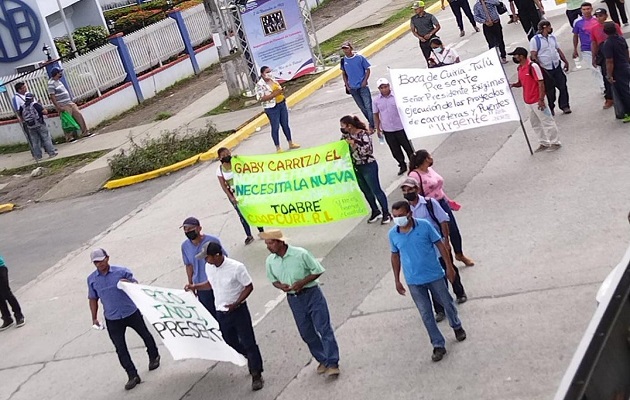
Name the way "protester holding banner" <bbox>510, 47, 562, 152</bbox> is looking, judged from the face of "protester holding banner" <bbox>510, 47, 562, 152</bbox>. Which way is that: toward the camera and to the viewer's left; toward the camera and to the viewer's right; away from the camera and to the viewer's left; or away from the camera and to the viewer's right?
toward the camera and to the viewer's left

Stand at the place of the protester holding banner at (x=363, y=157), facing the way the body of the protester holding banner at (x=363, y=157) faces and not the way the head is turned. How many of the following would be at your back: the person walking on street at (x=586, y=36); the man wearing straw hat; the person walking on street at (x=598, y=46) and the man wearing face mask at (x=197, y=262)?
2

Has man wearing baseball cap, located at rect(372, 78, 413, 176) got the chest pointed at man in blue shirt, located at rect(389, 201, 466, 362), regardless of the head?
yes

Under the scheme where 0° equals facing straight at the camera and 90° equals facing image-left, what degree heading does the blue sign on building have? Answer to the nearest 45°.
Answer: approximately 0°

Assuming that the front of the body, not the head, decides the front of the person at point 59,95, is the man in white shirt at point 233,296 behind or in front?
in front

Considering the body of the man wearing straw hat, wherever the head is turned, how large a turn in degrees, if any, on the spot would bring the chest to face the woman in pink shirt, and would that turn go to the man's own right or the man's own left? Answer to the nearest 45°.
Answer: approximately 180°

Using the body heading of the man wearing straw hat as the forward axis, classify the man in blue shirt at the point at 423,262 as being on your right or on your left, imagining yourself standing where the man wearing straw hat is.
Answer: on your left

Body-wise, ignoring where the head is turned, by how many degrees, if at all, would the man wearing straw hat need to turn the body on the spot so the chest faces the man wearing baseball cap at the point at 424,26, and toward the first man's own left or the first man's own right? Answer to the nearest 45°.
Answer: approximately 135° to the first man's own right

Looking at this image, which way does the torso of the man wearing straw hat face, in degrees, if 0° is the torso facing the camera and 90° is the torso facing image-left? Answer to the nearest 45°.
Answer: approximately 45°

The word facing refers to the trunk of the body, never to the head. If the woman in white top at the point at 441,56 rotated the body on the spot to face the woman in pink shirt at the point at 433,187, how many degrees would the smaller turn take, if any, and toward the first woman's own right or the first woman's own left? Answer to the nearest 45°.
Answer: approximately 45° to the first woman's own left

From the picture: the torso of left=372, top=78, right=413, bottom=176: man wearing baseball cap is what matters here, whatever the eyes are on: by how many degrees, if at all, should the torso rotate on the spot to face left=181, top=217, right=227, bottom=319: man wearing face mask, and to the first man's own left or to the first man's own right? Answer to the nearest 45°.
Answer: approximately 45° to the first man's own right

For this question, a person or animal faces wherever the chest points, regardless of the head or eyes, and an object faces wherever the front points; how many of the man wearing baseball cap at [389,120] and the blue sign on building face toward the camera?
2

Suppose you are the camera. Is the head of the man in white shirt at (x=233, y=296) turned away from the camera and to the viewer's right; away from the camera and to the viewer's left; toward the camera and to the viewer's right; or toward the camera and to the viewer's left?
toward the camera and to the viewer's left
